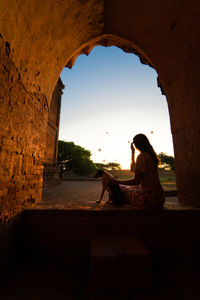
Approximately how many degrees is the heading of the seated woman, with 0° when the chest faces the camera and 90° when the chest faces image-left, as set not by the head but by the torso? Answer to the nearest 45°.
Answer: approximately 90°

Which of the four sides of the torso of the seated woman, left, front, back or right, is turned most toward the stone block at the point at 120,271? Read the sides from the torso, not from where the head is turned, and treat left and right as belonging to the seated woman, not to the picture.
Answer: left

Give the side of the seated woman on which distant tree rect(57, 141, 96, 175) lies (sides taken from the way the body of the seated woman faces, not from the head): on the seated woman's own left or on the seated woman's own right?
on the seated woman's own right
